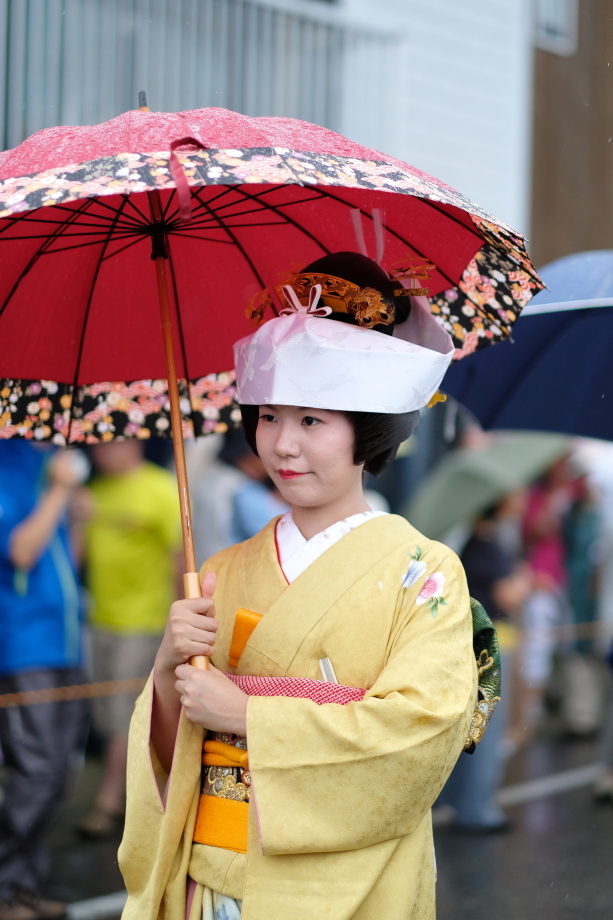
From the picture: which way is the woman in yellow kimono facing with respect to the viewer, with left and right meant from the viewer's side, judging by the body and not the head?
facing the viewer and to the left of the viewer

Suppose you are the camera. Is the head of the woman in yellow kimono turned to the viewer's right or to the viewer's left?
to the viewer's left

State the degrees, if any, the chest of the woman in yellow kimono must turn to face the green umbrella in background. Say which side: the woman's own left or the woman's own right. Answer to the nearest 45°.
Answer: approximately 135° to the woman's own right
